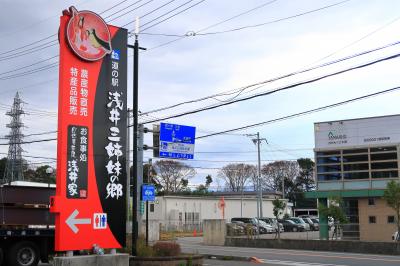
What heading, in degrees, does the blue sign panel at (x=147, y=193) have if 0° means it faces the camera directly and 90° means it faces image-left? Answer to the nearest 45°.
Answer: approximately 0°

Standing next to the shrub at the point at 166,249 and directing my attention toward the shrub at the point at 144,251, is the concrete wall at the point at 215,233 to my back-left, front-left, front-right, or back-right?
back-right

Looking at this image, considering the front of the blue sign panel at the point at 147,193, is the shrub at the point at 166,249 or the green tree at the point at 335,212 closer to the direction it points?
the shrub

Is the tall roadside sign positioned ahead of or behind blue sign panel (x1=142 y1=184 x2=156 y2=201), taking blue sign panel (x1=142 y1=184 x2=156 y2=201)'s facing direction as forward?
ahead

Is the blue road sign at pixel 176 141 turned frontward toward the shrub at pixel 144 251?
yes

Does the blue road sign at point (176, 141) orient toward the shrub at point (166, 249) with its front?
yes

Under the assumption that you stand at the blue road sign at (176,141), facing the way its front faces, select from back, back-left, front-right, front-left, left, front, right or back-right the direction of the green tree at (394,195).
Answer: left

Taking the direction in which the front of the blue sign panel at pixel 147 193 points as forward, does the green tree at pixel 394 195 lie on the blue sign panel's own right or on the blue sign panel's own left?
on the blue sign panel's own left

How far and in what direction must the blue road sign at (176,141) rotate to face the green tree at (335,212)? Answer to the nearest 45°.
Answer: approximately 135° to its left
